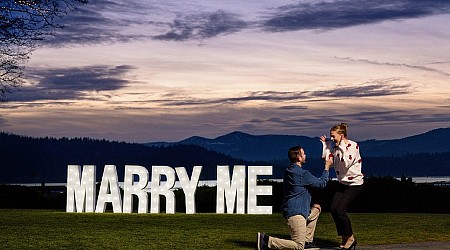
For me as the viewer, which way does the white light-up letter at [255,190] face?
facing the viewer

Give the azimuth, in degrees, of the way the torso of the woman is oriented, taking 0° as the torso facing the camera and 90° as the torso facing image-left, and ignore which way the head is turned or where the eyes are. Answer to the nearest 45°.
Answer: approximately 90°

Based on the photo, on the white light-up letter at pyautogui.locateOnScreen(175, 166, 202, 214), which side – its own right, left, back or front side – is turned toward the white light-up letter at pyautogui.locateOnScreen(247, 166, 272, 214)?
left

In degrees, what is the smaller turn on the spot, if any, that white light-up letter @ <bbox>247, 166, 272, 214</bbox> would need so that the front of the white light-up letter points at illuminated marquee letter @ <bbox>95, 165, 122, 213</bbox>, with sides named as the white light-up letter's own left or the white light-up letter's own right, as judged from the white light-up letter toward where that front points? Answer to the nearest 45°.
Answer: approximately 90° to the white light-up letter's own right

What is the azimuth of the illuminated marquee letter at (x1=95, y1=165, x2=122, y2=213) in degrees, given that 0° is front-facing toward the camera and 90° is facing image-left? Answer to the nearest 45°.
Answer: approximately 0°

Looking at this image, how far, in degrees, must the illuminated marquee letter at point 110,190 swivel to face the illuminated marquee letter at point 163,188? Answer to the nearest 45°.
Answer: approximately 90° to its left

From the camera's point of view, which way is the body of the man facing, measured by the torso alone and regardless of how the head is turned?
to the viewer's right

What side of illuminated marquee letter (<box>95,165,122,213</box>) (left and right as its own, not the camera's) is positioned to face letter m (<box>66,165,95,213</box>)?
right

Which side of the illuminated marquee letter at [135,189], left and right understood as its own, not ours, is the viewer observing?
front

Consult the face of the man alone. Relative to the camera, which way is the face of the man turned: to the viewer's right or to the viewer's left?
to the viewer's right

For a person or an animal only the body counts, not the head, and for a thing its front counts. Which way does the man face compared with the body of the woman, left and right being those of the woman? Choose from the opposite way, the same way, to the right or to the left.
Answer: the opposite way
